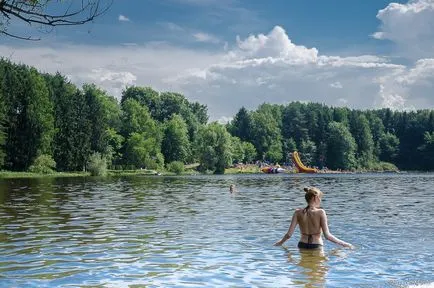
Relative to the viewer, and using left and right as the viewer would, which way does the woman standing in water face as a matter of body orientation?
facing away from the viewer
